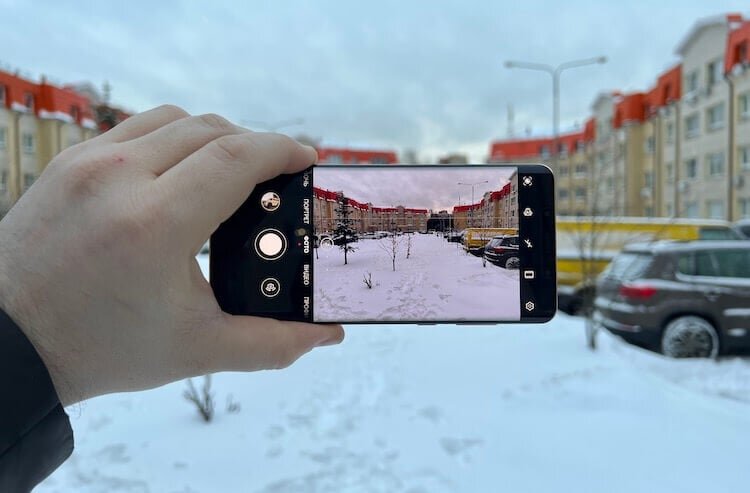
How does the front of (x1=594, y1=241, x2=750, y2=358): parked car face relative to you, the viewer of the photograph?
facing away from the viewer and to the right of the viewer

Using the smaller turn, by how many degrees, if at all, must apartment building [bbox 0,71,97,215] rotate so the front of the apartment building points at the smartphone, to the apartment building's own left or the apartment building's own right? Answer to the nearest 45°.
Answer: approximately 45° to the apartment building's own right

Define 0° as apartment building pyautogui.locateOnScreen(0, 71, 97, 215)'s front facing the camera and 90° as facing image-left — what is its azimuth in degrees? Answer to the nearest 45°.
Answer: approximately 315°

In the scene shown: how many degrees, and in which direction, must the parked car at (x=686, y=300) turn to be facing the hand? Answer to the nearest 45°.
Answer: approximately 135° to its right

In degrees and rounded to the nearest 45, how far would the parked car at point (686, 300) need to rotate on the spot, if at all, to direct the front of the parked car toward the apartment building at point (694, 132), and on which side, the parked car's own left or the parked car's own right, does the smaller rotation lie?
approximately 45° to the parked car's own left

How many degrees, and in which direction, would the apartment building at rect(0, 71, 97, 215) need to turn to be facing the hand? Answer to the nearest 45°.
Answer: approximately 45° to its right

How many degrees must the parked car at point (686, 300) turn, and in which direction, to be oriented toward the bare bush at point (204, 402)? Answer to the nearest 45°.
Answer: approximately 180°

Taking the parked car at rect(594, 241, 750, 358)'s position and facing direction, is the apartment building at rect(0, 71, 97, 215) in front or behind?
behind
